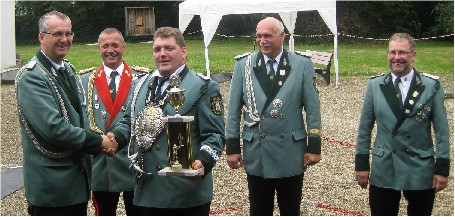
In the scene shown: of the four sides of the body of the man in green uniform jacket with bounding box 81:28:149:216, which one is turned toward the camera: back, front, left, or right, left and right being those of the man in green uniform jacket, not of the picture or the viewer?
front

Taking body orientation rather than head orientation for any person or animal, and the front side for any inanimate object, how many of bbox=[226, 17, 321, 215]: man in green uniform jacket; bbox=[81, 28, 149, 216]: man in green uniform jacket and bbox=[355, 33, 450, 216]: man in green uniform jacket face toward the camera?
3

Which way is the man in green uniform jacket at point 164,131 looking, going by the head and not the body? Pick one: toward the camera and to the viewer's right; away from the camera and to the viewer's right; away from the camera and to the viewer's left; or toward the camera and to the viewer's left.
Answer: toward the camera and to the viewer's left

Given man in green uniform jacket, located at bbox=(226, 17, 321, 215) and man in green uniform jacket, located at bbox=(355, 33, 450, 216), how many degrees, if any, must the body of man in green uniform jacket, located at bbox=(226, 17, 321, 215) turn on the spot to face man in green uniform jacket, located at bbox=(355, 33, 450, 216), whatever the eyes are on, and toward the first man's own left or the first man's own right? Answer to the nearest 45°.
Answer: approximately 45° to the first man's own left

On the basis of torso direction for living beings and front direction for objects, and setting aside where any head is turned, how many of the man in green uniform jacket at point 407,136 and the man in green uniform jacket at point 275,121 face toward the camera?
2

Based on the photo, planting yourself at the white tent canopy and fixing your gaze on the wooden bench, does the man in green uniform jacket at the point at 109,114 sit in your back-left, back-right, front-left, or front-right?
back-right

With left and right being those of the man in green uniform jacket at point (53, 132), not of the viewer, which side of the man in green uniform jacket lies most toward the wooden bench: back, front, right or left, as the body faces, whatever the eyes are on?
left

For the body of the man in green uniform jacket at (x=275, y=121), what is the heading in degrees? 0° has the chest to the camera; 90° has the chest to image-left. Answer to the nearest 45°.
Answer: approximately 0°

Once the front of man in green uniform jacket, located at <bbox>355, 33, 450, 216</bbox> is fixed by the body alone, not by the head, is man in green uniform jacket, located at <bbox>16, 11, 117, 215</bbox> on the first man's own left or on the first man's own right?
on the first man's own right

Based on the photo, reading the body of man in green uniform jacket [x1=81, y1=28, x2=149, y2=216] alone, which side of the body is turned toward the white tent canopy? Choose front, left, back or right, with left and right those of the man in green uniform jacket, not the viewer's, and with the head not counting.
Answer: back

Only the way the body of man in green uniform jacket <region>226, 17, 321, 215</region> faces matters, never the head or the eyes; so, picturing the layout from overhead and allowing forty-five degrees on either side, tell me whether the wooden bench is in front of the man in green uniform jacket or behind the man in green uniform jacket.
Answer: behind

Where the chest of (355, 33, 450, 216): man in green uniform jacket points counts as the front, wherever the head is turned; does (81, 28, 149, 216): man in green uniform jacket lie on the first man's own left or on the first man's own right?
on the first man's own right
